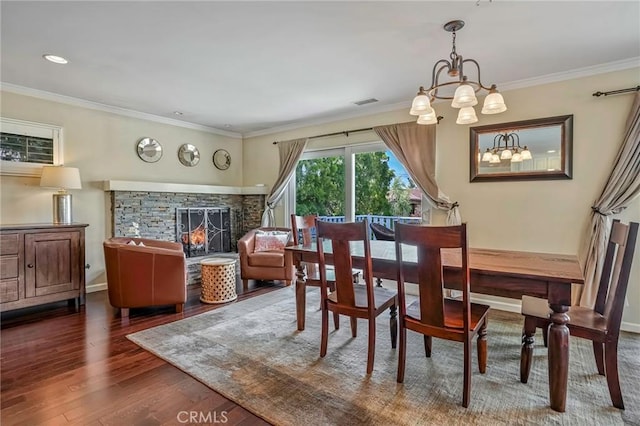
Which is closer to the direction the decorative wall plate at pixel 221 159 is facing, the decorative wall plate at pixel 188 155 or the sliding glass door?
the sliding glass door

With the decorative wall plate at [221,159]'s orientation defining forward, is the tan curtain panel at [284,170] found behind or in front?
in front

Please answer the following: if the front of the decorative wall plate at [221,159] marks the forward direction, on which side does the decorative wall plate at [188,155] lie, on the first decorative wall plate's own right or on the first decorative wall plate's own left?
on the first decorative wall plate's own right

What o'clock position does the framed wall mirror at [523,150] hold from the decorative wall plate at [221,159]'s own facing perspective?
The framed wall mirror is roughly at 12 o'clock from the decorative wall plate.

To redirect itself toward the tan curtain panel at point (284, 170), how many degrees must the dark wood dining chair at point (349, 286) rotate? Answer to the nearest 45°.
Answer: approximately 45° to its left

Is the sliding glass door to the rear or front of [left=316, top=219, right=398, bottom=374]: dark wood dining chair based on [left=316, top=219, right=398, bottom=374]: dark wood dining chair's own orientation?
to the front

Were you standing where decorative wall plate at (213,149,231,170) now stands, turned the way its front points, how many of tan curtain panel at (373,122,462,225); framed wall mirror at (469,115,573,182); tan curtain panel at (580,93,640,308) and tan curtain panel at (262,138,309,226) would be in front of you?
4

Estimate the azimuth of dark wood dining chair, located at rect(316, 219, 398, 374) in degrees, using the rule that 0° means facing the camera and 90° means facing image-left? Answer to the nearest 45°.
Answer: approximately 225°

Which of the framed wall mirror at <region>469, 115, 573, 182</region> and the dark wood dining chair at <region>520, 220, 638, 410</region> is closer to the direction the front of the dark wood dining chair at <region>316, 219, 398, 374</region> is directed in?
the framed wall mirror

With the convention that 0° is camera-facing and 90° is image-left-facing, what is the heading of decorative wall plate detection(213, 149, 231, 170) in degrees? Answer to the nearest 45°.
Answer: approximately 315°
